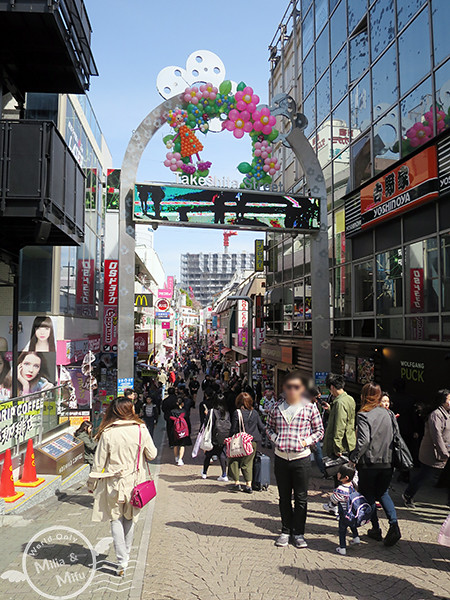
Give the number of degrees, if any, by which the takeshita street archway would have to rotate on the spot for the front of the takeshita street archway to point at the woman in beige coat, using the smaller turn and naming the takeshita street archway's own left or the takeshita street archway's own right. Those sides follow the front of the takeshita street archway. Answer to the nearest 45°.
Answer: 0° — it already faces them

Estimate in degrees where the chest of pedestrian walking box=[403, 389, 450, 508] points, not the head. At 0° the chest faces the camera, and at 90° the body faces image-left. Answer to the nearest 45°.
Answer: approximately 270°

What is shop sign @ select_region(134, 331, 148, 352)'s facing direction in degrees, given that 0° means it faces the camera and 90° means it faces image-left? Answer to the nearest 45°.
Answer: approximately 0°

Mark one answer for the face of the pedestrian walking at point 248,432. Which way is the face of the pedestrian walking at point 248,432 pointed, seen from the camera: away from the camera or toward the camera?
away from the camera

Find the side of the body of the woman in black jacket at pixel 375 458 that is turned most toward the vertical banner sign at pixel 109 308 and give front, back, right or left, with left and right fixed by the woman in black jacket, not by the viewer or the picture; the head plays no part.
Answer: front

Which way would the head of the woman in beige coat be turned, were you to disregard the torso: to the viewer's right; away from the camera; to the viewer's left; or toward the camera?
away from the camera

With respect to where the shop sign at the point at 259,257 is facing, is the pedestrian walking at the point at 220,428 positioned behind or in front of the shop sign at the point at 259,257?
in front

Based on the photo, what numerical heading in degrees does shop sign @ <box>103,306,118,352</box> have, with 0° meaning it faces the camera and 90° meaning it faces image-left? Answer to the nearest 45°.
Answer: approximately 0°
